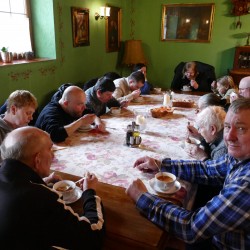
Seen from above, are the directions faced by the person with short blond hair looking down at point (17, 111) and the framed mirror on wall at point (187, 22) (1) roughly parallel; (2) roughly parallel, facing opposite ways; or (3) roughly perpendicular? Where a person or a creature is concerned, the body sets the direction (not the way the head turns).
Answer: roughly perpendicular

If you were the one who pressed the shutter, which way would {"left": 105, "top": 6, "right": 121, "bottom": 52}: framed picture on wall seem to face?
facing the viewer and to the right of the viewer

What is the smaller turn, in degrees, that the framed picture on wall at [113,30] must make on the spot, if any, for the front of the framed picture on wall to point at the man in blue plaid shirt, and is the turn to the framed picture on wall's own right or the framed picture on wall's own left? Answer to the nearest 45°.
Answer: approximately 45° to the framed picture on wall's own right

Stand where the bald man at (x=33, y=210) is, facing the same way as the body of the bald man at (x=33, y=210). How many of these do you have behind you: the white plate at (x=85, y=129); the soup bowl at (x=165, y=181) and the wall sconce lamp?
0

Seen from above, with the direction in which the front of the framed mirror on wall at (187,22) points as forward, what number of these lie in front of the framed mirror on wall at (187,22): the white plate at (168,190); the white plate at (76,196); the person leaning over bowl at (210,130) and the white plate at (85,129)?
4

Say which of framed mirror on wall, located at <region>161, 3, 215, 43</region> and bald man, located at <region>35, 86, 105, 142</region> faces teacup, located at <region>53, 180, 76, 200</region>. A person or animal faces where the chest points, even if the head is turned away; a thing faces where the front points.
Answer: the framed mirror on wall

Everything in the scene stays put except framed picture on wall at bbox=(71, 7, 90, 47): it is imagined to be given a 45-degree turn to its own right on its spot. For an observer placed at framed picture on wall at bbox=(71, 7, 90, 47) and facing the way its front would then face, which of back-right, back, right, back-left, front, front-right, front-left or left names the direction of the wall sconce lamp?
back-left

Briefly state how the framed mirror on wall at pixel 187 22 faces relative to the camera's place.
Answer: facing the viewer

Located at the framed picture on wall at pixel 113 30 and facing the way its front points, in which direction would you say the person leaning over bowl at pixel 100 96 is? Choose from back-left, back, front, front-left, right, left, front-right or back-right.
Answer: front-right

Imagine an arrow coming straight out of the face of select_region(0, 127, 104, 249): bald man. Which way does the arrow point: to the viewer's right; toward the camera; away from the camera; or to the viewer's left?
to the viewer's right

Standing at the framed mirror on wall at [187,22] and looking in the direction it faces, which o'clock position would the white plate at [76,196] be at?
The white plate is roughly at 12 o'clock from the framed mirror on wall.

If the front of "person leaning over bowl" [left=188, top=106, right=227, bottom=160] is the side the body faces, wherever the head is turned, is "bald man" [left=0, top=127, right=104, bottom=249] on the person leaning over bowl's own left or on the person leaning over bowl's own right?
on the person leaning over bowl's own left

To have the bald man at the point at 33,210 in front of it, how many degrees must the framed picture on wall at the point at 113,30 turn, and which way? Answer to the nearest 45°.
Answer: approximately 45° to its right

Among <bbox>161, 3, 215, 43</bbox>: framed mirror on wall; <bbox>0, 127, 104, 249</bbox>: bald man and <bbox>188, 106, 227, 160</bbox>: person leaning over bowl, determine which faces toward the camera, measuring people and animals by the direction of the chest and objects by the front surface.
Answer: the framed mirror on wall

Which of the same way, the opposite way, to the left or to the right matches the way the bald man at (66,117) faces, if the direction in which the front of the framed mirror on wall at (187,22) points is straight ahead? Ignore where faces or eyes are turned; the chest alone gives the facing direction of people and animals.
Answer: to the left

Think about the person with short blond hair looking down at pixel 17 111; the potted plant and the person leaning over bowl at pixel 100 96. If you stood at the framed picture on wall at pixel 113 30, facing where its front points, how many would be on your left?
0

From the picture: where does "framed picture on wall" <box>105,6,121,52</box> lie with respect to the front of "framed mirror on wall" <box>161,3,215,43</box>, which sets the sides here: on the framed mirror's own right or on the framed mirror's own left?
on the framed mirror's own right

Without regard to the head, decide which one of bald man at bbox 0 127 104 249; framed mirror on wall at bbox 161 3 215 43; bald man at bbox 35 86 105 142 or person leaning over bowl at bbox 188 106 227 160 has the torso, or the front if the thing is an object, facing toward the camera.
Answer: the framed mirror on wall
